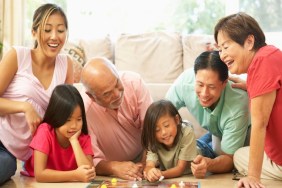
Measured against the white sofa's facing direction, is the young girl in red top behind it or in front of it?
in front

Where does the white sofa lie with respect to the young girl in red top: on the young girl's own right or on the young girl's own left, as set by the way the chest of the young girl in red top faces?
on the young girl's own left

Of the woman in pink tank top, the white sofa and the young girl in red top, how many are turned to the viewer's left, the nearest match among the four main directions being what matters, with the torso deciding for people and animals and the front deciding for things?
0

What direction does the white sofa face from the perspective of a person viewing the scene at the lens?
facing the viewer

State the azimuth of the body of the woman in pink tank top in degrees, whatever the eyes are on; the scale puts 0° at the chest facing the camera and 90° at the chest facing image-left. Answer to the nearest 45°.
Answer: approximately 315°

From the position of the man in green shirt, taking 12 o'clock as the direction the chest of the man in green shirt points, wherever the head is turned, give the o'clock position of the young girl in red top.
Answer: The young girl in red top is roughly at 1 o'clock from the man in green shirt.

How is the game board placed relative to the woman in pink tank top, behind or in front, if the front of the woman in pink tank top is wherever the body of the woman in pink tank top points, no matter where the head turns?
in front

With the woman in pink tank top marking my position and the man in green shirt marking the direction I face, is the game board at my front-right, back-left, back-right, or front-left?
front-right

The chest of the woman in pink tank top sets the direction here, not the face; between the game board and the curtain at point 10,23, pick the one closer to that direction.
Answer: the game board

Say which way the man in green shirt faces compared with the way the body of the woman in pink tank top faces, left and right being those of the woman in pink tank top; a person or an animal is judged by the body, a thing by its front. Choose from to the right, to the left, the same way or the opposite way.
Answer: to the right

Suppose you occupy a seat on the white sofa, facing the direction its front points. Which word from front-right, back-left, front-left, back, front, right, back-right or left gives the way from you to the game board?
front

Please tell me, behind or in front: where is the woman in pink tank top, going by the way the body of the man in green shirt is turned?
in front

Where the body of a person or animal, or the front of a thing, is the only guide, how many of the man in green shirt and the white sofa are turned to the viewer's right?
0

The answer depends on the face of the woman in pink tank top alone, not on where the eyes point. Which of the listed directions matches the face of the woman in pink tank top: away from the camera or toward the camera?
toward the camera

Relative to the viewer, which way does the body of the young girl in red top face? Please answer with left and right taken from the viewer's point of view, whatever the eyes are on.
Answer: facing the viewer and to the right of the viewer
